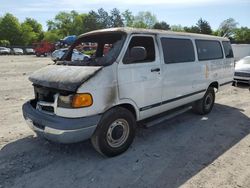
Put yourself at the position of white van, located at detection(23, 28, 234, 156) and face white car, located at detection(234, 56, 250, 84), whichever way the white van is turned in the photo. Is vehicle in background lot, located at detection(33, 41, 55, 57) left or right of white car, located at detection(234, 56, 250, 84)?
left

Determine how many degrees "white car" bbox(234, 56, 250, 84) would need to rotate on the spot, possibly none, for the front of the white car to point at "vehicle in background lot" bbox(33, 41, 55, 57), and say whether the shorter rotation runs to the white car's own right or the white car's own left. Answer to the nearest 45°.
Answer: approximately 90° to the white car's own right

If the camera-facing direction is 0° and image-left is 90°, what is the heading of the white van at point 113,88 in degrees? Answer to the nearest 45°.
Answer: approximately 45°

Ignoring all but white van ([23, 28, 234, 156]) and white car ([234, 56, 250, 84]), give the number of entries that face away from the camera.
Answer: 0

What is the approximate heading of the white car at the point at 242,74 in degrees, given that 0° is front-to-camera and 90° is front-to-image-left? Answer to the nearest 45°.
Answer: approximately 45°

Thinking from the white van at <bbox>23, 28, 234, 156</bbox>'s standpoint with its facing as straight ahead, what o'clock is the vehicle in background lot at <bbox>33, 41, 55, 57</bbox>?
The vehicle in background lot is roughly at 4 o'clock from the white van.

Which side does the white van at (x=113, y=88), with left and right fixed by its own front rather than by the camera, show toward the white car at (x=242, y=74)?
back

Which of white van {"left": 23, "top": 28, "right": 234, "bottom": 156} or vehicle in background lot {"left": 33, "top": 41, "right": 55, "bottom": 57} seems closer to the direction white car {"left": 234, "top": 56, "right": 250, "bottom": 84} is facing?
the white van
